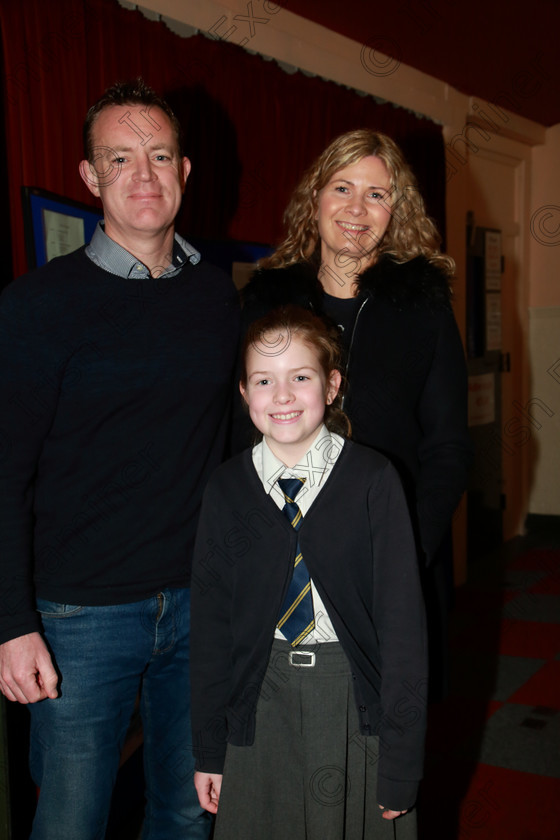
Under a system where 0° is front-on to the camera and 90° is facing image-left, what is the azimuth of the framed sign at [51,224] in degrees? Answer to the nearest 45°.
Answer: approximately 315°

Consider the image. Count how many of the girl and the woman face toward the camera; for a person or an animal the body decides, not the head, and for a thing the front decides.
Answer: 2

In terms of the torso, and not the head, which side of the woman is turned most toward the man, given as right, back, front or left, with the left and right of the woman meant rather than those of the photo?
right

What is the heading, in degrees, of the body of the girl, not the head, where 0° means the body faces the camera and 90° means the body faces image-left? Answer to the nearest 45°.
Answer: approximately 0°

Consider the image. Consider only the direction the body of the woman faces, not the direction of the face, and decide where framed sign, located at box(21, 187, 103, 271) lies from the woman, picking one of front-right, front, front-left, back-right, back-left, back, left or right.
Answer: right

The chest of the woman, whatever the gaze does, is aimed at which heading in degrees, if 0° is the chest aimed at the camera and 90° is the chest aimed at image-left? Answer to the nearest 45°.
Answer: approximately 0°
